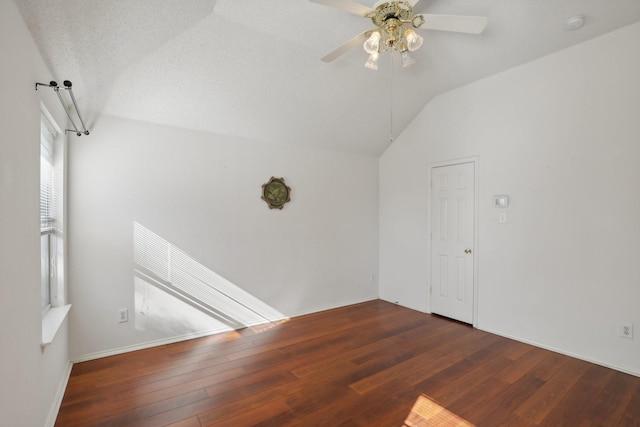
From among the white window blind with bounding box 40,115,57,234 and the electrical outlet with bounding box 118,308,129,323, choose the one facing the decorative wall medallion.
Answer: the white window blind

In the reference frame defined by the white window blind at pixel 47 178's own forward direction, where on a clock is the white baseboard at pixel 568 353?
The white baseboard is roughly at 1 o'clock from the white window blind.

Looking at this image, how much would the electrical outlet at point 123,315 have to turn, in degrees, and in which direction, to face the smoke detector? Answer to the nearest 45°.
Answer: approximately 45° to its left

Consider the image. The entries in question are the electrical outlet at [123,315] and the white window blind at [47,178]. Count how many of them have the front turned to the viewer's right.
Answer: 1

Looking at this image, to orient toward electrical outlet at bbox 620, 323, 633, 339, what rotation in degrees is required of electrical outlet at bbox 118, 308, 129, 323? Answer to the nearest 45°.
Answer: approximately 45° to its left

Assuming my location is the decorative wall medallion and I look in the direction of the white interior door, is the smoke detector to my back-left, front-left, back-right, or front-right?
front-right

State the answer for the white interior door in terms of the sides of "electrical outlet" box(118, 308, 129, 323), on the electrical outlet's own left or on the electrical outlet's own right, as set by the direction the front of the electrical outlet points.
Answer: on the electrical outlet's own left

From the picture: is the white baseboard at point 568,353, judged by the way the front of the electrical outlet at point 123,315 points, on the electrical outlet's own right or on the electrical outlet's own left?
on the electrical outlet's own left

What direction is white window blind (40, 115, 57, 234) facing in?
to the viewer's right

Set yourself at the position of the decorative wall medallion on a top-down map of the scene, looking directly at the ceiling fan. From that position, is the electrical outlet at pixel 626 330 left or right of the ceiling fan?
left

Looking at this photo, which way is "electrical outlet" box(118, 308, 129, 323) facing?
toward the camera

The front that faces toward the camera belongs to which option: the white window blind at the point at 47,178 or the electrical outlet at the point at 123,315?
the electrical outlet

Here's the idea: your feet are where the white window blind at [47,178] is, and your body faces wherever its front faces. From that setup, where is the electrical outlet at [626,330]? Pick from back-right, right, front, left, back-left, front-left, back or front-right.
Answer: front-right

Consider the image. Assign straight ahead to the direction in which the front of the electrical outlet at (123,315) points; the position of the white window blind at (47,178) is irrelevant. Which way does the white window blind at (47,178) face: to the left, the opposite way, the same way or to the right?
to the left
